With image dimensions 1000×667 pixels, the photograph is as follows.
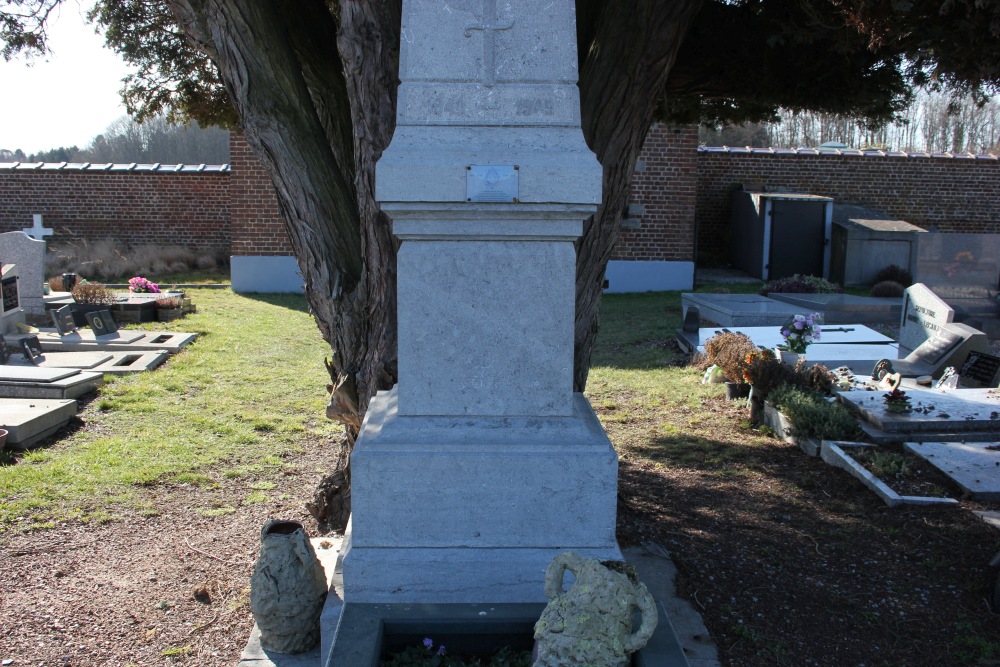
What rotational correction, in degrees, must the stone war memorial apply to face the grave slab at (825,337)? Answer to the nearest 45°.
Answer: approximately 135° to its left

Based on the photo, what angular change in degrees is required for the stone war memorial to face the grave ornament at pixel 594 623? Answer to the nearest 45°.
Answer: approximately 45° to its left

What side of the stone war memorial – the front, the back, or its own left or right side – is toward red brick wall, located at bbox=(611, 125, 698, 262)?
back

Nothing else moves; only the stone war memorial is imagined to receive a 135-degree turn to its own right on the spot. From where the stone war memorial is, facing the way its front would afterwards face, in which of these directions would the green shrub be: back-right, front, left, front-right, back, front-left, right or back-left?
right

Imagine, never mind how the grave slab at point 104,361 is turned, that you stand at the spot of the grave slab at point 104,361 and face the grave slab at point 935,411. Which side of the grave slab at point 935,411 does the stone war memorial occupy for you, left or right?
right

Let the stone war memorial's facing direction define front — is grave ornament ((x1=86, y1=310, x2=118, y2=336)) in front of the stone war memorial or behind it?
behind

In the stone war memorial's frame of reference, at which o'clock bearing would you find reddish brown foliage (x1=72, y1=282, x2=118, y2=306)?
The reddish brown foliage is roughly at 5 o'clock from the stone war memorial.

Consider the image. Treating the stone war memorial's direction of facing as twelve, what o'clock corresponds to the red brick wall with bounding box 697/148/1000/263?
The red brick wall is roughly at 7 o'clock from the stone war memorial.

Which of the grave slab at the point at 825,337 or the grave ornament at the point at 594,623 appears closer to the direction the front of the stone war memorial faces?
the grave ornament

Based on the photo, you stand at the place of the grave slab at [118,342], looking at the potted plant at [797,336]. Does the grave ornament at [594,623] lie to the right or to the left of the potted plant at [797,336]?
right

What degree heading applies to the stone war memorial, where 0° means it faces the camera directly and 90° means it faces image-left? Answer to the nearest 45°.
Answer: approximately 0°

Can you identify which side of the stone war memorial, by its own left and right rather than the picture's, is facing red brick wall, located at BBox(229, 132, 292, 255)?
back

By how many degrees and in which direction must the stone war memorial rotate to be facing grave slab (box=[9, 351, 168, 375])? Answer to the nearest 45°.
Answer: approximately 135° to its right

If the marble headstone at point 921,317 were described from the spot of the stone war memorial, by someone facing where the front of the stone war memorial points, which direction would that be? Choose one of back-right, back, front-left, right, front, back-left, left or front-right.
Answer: back-left
